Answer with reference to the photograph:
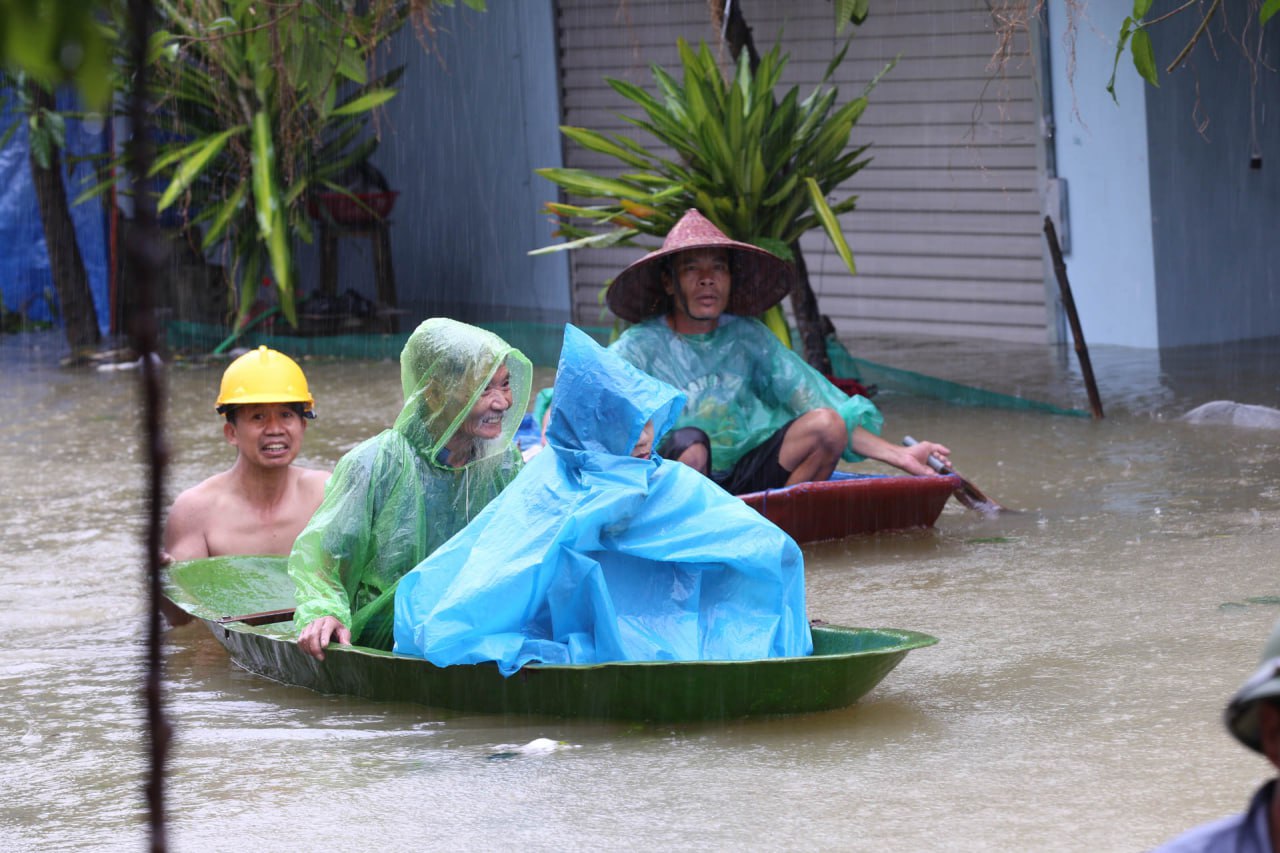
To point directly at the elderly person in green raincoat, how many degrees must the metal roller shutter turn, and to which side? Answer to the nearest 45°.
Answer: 0° — it already faces them

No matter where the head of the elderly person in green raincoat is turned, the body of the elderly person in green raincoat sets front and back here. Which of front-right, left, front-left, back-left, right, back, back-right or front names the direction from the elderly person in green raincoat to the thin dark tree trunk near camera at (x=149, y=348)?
front-right

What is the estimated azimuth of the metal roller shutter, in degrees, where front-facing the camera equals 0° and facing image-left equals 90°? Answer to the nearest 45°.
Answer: approximately 0°

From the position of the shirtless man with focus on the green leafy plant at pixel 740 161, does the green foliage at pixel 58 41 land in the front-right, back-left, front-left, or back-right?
back-right

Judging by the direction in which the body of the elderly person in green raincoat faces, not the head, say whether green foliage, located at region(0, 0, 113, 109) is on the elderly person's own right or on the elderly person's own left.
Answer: on the elderly person's own right

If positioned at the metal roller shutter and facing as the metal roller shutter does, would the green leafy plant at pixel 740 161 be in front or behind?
in front

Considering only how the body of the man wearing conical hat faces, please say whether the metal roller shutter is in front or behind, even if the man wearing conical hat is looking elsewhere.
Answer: behind
